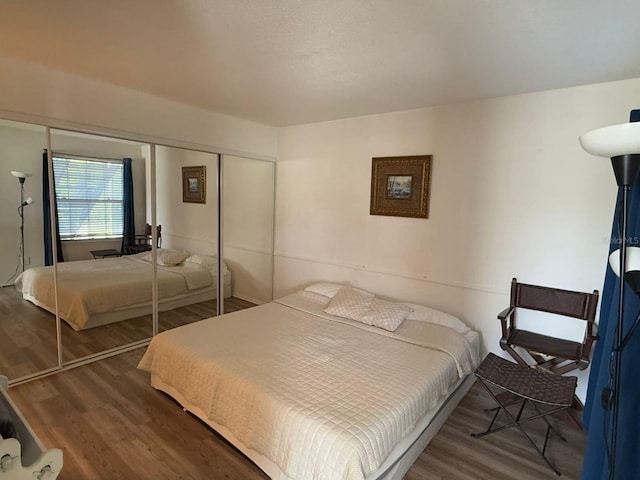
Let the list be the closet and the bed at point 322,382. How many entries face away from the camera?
0

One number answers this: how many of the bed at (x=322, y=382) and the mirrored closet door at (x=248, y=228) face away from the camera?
0

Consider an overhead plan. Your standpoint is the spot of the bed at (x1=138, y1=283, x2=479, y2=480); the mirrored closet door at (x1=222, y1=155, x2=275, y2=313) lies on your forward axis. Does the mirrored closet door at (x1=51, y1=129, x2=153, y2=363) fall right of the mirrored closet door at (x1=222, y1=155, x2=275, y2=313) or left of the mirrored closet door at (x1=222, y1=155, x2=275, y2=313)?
left

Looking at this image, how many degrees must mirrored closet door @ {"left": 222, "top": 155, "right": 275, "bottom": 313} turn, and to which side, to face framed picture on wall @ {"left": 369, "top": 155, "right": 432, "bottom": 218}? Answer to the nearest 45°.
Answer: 0° — it already faces it

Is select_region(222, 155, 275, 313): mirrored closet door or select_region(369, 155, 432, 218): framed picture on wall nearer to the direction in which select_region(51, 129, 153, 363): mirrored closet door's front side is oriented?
the framed picture on wall

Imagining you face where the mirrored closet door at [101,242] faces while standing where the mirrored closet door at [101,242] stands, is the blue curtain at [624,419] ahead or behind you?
ahead

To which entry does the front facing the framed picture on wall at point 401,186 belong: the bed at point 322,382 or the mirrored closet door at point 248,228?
the mirrored closet door

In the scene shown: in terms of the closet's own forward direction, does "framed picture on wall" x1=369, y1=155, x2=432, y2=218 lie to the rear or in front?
in front

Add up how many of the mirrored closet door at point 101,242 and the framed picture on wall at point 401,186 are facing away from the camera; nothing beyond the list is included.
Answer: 0

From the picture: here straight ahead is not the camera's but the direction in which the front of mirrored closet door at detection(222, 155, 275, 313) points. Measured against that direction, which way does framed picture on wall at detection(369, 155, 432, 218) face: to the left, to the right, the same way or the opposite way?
to the right

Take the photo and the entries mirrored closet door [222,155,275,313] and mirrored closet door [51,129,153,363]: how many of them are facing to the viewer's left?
0

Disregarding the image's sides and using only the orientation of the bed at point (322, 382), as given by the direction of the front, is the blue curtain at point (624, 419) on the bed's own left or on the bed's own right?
on the bed's own left

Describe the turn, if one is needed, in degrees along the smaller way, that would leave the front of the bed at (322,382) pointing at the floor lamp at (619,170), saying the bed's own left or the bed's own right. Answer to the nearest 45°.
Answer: approximately 90° to the bed's own left

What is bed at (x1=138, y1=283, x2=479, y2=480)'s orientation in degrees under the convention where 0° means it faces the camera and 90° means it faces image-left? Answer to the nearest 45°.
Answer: approximately 45°

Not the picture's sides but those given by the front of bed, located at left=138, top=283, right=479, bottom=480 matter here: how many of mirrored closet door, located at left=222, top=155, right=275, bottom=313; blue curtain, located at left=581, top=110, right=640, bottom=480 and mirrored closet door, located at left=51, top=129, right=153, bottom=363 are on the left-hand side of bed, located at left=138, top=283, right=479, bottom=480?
1

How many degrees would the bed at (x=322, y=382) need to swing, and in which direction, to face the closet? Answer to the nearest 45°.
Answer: approximately 90° to its right

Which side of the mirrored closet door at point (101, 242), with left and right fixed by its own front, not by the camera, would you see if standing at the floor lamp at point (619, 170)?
front
